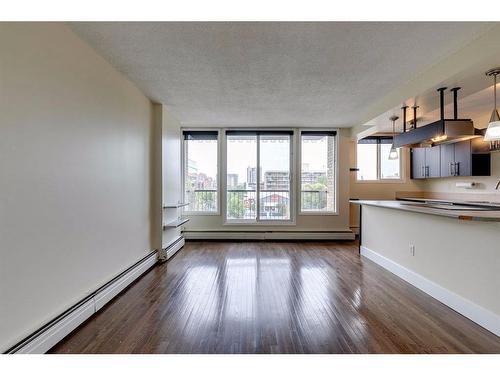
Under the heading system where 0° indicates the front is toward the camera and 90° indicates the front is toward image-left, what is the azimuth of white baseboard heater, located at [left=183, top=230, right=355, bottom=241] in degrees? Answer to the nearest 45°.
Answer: approximately 0°

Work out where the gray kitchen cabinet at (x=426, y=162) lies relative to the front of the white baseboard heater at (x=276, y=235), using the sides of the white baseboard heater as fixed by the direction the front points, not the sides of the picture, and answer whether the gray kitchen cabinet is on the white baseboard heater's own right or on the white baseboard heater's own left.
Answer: on the white baseboard heater's own left

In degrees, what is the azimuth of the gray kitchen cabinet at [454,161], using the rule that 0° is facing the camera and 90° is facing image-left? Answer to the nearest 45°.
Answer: approximately 45°

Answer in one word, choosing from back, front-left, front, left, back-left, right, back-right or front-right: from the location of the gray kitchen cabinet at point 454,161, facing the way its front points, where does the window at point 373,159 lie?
front-right

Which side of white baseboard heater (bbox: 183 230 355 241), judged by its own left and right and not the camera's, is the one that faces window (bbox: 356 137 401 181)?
left

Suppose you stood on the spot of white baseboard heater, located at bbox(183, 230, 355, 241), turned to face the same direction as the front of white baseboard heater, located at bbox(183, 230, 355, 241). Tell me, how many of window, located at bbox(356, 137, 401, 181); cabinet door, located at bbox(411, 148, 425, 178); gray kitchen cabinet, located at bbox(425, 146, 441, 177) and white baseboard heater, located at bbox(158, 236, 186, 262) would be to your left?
3
